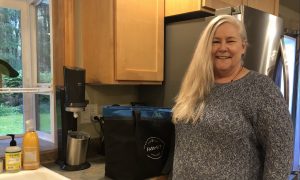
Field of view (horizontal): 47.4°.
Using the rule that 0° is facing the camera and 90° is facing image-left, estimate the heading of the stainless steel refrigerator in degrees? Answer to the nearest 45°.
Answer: approximately 315°

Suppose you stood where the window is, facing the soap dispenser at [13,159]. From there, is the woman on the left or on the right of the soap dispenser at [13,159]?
left

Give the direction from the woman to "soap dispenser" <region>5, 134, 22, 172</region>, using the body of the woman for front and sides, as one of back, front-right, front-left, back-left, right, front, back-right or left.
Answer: front-right

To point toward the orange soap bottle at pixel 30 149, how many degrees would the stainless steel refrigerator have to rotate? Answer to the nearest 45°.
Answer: approximately 90° to its right

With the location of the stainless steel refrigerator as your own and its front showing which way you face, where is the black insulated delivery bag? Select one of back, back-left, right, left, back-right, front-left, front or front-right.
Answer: right

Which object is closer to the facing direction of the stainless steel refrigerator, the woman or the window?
the woman
